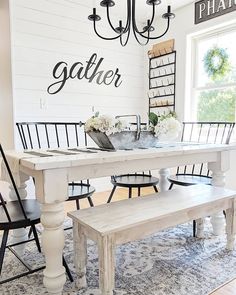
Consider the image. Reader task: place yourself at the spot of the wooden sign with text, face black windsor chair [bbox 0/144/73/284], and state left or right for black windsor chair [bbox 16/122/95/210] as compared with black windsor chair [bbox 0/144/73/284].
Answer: right

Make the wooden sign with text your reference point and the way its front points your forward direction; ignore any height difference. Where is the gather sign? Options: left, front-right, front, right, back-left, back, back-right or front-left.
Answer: front-right

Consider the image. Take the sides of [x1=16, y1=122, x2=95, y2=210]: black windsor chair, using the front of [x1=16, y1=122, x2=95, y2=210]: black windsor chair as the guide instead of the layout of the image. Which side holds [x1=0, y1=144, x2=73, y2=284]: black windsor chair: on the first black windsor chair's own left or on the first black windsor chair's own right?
on the first black windsor chair's own right

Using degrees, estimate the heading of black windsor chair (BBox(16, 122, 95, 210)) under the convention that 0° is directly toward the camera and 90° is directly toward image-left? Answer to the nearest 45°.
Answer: approximately 315°

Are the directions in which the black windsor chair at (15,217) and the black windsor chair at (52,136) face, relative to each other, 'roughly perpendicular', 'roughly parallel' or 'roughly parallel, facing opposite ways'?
roughly perpendicular

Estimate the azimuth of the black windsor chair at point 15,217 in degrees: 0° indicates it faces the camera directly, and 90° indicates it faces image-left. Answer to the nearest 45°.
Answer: approximately 225°

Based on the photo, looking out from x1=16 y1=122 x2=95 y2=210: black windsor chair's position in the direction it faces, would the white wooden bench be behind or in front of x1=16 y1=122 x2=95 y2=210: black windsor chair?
in front

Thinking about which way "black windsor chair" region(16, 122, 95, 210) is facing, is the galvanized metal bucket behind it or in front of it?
in front

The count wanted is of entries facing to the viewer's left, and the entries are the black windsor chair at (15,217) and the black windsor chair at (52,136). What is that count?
0

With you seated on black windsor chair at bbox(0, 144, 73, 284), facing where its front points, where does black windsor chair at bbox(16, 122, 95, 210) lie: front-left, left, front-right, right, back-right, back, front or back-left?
front-left

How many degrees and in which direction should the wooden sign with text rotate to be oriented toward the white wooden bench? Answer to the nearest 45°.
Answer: approximately 45° to its left

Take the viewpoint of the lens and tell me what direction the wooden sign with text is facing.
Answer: facing the viewer and to the left of the viewer

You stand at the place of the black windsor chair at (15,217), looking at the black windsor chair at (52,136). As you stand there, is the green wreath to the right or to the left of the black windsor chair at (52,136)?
right
